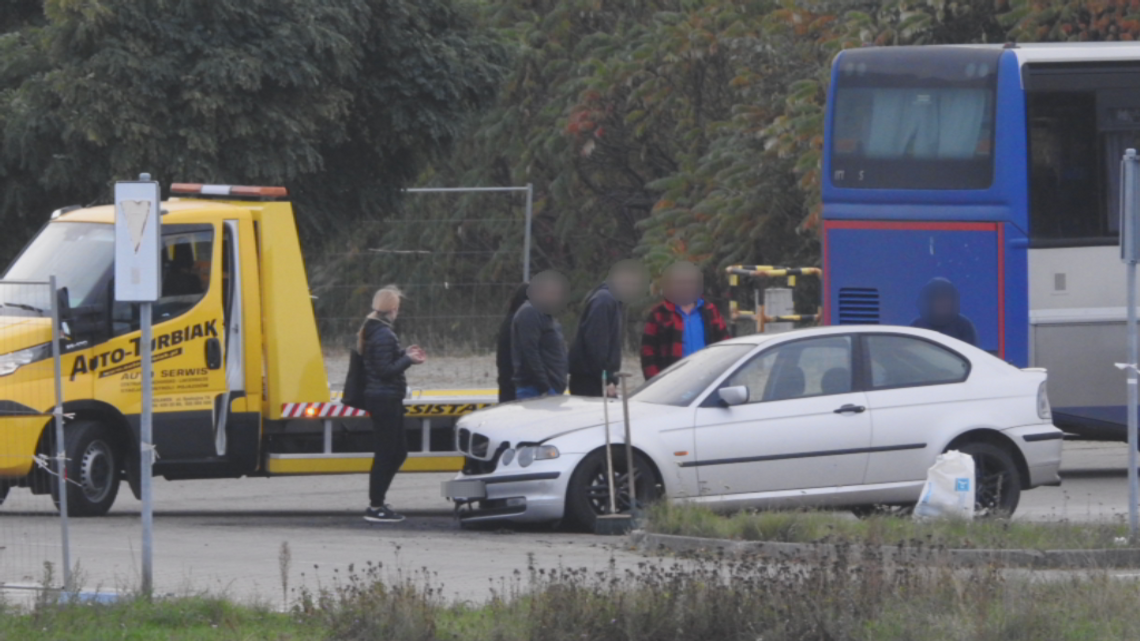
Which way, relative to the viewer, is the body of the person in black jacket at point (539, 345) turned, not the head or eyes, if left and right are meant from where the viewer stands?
facing the viewer and to the right of the viewer

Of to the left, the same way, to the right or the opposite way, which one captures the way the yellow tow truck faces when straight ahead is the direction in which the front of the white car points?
the same way

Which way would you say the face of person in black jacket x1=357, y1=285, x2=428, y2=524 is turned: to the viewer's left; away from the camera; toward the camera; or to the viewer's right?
to the viewer's right

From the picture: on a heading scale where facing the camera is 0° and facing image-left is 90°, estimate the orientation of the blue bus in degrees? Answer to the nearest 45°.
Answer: approximately 225°

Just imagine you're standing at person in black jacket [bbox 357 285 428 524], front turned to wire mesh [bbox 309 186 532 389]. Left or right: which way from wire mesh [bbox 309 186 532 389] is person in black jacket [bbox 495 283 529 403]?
right

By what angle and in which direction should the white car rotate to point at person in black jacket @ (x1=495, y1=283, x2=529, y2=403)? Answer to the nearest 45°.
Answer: approximately 90° to its right

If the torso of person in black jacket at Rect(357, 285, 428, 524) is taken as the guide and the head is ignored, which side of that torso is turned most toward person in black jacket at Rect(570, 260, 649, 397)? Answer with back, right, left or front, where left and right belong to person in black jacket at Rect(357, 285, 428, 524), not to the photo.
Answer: front

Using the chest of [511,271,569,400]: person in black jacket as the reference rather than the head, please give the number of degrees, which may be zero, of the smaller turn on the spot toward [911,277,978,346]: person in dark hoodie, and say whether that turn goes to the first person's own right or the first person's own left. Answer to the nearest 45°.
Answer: approximately 45° to the first person's own left

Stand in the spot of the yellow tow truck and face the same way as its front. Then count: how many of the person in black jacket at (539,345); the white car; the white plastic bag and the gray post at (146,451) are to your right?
0

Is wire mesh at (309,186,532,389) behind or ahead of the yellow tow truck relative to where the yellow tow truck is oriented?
behind

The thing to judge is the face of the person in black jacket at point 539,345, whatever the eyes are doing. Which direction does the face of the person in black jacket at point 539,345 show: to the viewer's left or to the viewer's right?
to the viewer's right

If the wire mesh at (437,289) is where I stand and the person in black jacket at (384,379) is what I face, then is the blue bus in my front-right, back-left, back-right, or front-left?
front-left

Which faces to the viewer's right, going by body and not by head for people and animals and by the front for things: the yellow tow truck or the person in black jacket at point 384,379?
the person in black jacket

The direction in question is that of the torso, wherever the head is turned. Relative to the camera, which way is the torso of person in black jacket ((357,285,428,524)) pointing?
to the viewer's right

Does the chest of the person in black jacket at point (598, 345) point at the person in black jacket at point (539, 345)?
no

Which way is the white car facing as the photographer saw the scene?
facing the viewer and to the left of the viewer
